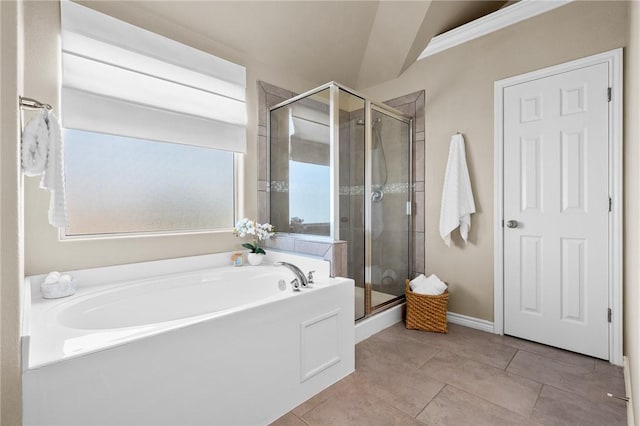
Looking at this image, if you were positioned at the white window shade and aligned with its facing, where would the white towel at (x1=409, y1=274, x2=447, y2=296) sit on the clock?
The white towel is roughly at 11 o'clock from the white window shade.

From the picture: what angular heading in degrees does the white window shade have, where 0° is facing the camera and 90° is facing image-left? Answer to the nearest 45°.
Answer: approximately 315°

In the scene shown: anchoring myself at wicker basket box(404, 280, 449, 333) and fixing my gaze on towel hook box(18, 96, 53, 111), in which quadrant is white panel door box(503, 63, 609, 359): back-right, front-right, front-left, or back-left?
back-left

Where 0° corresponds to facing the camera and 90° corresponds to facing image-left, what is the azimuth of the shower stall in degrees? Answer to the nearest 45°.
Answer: approximately 315°

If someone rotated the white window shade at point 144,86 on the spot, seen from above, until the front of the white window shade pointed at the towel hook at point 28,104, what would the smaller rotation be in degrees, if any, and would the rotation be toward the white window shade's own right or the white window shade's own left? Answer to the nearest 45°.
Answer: approximately 45° to the white window shade's own right

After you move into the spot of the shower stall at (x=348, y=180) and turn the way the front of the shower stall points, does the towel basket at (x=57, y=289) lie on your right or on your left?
on your right

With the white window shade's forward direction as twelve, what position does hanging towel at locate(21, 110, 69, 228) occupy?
The hanging towel is roughly at 2 o'clock from the white window shade.
